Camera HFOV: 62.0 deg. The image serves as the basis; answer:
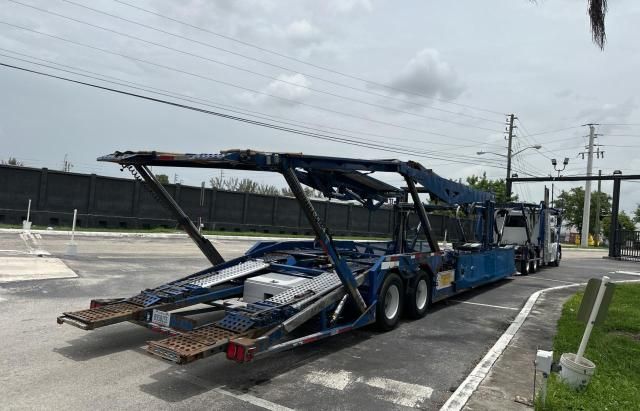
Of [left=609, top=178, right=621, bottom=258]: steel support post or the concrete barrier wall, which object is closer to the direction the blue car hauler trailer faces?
the steel support post

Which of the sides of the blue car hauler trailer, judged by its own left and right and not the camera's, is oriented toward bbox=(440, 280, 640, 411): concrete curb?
right

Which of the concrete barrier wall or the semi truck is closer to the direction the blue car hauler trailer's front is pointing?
the semi truck

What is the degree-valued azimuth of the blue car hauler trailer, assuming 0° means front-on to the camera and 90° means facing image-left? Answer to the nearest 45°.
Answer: approximately 225°

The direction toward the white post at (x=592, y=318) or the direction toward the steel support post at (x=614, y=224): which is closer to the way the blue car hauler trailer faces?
the steel support post

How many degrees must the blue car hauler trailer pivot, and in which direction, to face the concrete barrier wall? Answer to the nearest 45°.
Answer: approximately 90° to its left

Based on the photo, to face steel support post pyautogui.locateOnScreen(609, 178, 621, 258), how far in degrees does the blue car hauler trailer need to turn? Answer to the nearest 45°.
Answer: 0° — it already faces it

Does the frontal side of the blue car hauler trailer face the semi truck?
yes

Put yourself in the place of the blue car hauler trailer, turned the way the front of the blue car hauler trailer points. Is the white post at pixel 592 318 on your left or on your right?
on your right
